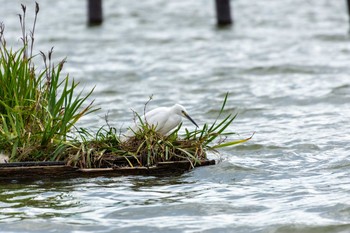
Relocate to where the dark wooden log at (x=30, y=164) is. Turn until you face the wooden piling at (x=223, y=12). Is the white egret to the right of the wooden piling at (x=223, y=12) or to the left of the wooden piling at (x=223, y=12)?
right

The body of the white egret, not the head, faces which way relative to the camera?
to the viewer's right

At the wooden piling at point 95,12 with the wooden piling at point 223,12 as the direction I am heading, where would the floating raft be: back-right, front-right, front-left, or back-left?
front-right

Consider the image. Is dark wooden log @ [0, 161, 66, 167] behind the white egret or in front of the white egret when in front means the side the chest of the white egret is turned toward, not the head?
behind

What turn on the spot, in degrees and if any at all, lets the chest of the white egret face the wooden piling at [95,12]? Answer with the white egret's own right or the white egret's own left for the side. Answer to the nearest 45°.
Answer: approximately 90° to the white egret's own left

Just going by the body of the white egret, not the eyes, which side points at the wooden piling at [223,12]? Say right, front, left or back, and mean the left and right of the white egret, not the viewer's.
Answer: left

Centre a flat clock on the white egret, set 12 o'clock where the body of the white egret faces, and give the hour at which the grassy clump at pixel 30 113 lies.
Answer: The grassy clump is roughly at 6 o'clock from the white egret.
